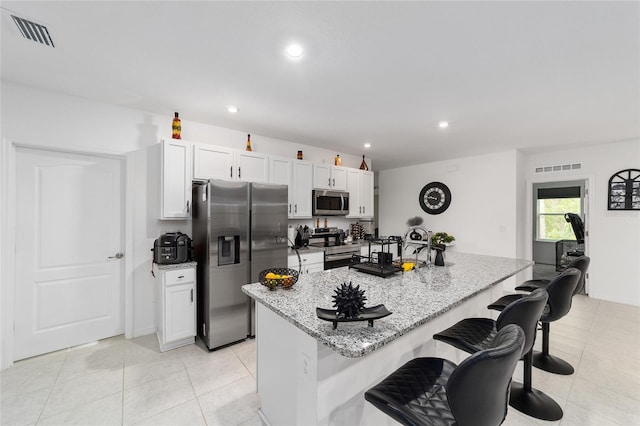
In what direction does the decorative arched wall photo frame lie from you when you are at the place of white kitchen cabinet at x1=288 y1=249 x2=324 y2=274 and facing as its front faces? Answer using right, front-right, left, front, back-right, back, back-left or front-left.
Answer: front-left

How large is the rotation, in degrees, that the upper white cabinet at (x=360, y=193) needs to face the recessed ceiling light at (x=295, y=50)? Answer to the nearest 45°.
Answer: approximately 45° to its right

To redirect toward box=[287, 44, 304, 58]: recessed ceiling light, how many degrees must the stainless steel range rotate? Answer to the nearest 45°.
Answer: approximately 45° to its right

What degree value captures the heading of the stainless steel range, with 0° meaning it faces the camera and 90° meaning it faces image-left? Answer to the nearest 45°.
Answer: approximately 315°

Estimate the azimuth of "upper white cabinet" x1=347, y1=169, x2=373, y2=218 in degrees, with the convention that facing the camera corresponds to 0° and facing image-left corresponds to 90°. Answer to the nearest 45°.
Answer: approximately 315°

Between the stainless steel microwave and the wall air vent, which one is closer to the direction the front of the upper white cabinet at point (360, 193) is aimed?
the wall air vent

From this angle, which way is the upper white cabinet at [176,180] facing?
toward the camera

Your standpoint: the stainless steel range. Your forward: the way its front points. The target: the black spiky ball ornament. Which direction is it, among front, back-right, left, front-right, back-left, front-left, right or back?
front-right

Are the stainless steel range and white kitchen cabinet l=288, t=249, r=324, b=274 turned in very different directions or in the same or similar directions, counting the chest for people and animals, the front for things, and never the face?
same or similar directions

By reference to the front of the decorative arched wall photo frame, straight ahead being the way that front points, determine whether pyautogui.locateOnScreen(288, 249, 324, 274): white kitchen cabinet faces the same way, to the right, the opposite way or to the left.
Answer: to the left

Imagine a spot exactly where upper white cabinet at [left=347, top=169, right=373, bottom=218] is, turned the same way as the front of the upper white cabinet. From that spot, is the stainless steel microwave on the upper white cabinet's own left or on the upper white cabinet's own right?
on the upper white cabinet's own right

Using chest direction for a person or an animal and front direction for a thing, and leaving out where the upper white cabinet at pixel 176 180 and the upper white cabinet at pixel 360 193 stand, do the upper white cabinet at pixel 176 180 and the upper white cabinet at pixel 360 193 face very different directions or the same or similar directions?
same or similar directions

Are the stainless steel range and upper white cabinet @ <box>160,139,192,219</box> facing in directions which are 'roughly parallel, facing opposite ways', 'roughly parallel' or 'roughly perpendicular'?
roughly parallel

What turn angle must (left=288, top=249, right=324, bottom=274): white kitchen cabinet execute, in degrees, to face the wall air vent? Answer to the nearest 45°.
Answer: approximately 45° to its left

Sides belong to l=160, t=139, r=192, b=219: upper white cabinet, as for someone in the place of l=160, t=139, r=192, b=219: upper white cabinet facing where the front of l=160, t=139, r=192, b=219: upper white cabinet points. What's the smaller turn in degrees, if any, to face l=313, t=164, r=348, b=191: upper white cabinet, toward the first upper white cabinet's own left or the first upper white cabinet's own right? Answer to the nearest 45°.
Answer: approximately 90° to the first upper white cabinet's own left

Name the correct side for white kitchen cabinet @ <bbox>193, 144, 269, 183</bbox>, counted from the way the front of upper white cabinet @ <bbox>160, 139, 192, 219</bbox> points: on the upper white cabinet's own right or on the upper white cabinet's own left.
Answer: on the upper white cabinet's own left

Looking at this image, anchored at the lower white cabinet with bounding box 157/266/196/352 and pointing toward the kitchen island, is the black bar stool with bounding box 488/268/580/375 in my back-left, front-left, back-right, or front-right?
front-left

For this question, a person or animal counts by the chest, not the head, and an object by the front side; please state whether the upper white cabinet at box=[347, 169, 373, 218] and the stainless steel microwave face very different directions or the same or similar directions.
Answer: same or similar directions

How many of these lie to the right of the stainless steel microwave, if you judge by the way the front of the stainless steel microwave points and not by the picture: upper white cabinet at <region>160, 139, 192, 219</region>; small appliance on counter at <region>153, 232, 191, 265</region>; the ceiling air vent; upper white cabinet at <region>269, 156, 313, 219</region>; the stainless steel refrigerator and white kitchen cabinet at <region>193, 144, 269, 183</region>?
6

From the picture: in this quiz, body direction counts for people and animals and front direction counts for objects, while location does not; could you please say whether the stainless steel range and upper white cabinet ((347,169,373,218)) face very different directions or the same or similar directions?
same or similar directions

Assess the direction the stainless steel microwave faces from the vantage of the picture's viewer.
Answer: facing the viewer and to the right of the viewer
